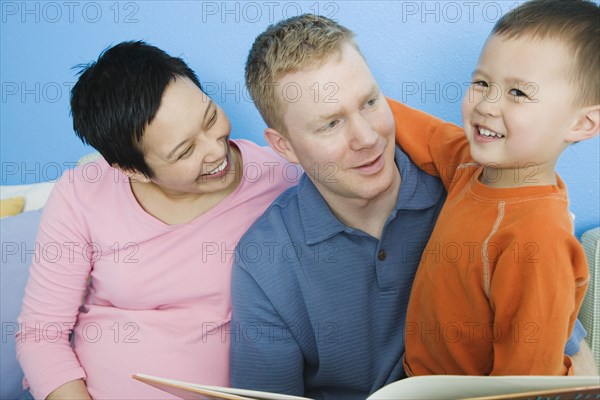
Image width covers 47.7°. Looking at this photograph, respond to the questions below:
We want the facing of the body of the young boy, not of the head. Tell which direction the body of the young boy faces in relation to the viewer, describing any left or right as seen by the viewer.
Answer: facing the viewer and to the left of the viewer

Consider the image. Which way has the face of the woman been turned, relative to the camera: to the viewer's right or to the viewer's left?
to the viewer's right

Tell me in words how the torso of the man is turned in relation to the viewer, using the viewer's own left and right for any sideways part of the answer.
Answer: facing the viewer and to the right of the viewer

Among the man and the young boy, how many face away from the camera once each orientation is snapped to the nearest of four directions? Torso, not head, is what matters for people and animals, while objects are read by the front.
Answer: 0

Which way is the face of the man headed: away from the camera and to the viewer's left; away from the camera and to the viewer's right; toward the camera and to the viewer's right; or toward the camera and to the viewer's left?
toward the camera and to the viewer's right

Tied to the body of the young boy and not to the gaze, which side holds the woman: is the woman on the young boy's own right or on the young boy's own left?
on the young boy's own right
